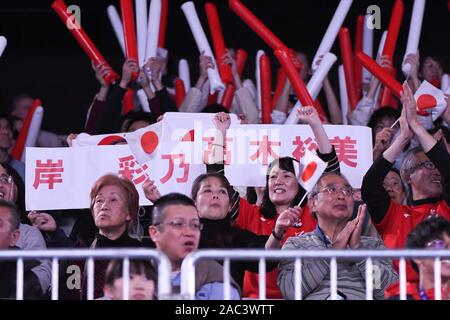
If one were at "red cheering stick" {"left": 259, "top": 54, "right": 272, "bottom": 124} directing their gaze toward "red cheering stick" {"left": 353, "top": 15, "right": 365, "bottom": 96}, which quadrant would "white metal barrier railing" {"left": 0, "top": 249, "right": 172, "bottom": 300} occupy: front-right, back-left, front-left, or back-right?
back-right

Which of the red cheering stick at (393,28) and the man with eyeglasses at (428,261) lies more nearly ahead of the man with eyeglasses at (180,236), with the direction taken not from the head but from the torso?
the man with eyeglasses

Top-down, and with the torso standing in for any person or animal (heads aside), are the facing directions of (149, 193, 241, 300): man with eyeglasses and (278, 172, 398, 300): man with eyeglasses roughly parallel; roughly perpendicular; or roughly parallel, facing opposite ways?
roughly parallel

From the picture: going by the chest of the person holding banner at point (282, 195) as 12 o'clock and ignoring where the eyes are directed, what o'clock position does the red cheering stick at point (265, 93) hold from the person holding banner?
The red cheering stick is roughly at 6 o'clock from the person holding banner.

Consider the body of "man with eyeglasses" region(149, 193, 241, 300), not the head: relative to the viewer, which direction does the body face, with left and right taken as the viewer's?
facing the viewer and to the right of the viewer

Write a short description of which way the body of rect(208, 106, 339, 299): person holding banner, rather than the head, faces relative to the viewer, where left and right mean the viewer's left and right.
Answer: facing the viewer

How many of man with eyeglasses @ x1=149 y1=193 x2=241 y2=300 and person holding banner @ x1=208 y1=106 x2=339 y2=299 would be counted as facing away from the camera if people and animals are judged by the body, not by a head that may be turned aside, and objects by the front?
0

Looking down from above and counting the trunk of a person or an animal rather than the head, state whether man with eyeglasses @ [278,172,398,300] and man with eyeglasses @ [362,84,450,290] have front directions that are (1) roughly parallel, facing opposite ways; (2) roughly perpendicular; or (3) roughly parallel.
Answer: roughly parallel

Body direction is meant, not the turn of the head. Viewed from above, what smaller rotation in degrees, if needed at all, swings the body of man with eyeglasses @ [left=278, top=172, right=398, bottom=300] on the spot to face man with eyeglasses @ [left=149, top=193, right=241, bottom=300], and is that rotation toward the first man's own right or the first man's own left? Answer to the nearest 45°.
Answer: approximately 90° to the first man's own right
